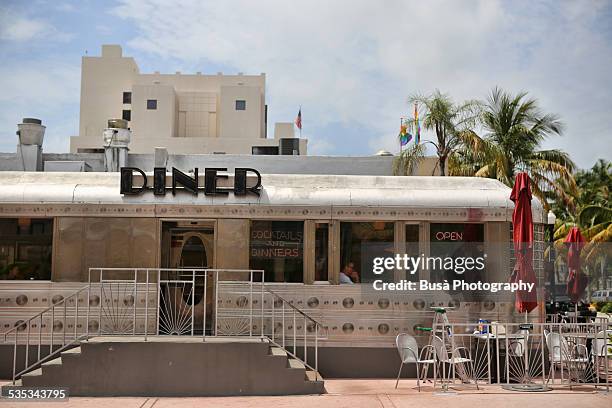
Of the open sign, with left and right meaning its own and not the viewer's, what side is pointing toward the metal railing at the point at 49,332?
right

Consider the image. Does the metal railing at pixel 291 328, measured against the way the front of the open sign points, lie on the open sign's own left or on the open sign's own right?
on the open sign's own right

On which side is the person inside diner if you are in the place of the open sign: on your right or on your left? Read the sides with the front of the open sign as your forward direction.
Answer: on your right

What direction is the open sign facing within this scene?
toward the camera

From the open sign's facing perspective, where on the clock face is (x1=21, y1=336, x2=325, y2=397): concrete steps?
The concrete steps is roughly at 2 o'clock from the open sign.

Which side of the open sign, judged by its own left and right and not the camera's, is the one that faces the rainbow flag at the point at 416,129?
back

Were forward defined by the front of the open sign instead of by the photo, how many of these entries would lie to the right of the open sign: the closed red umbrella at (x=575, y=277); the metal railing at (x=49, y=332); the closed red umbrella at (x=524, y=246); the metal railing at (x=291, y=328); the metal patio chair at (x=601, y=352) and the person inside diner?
3

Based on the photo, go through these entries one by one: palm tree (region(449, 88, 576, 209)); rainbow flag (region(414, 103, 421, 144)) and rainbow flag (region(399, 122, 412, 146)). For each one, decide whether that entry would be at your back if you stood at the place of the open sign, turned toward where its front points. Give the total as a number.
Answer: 3

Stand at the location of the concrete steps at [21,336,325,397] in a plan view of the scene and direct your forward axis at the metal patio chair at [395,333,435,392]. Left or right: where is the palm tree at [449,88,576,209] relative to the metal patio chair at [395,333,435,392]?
left

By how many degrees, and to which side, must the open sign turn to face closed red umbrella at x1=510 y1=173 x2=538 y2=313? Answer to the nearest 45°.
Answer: approximately 45° to its left

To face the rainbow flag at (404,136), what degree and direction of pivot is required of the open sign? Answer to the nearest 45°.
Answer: approximately 180°

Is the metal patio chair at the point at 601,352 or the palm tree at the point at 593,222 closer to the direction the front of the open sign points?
the metal patio chair

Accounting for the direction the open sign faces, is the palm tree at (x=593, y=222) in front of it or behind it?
behind

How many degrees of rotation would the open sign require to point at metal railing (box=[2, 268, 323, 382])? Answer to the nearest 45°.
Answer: approximately 90° to its right
